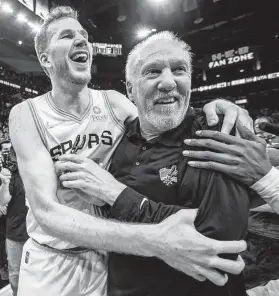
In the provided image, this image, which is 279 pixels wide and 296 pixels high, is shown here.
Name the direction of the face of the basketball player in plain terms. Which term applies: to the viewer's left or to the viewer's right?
to the viewer's right

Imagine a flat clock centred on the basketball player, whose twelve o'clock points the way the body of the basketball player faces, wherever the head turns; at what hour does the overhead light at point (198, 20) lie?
The overhead light is roughly at 8 o'clock from the basketball player.

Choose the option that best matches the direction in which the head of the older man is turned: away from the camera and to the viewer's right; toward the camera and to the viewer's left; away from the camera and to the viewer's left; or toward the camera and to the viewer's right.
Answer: toward the camera and to the viewer's right

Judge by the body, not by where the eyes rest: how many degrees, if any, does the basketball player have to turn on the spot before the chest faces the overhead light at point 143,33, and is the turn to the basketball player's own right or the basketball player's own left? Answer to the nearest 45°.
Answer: approximately 135° to the basketball player's own left

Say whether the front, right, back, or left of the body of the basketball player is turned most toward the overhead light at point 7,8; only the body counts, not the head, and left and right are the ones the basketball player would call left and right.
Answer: back

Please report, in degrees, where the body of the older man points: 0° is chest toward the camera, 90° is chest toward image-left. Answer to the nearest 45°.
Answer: approximately 45°
